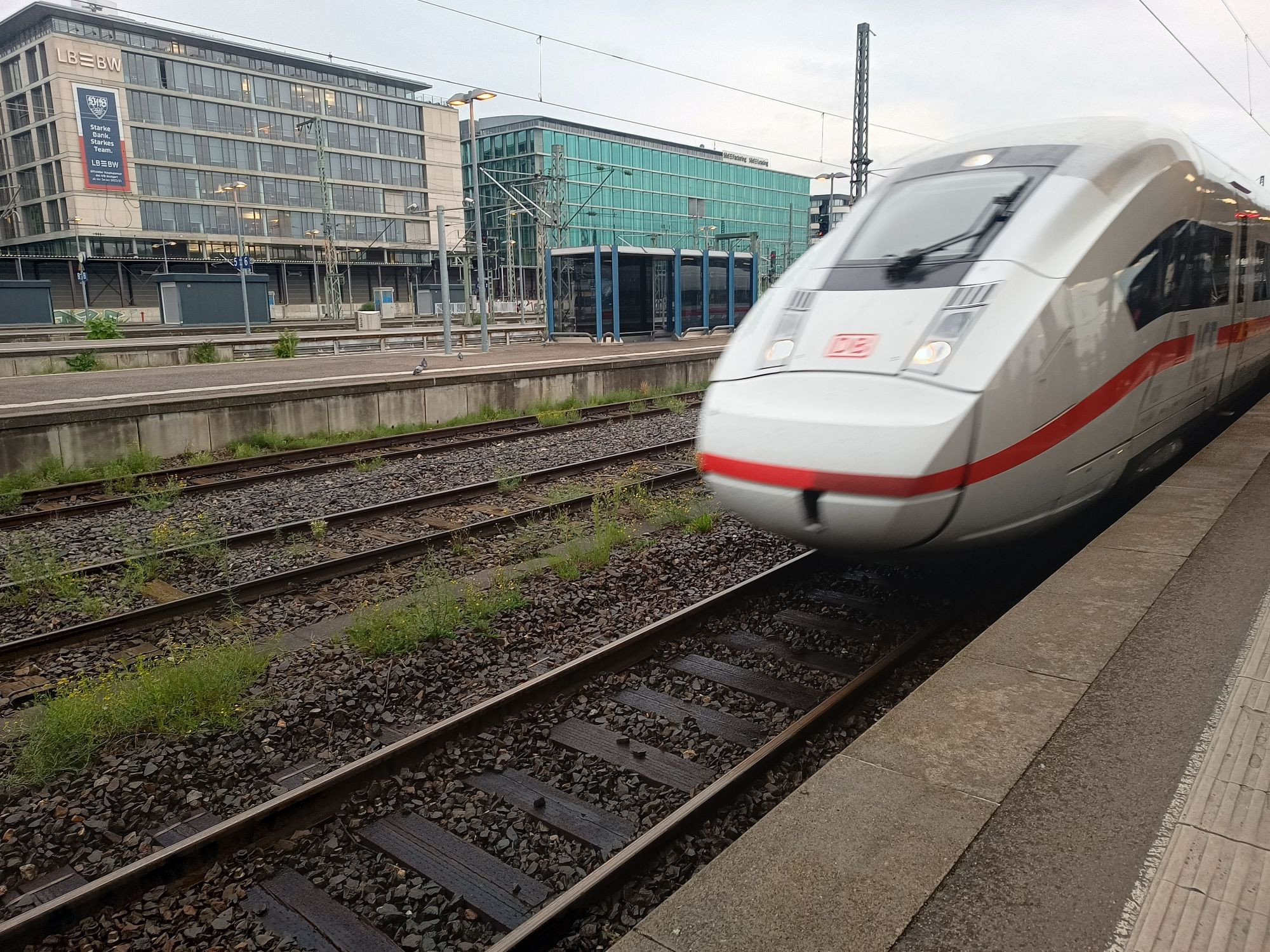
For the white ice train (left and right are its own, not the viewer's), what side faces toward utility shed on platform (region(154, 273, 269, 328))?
right

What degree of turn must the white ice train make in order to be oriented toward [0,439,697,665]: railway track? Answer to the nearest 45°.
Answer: approximately 45° to its right

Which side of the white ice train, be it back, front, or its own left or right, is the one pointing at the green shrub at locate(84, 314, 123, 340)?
right

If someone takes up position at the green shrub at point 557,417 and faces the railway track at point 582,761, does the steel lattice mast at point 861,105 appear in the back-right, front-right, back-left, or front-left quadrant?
back-left

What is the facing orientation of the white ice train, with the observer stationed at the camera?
facing the viewer and to the left of the viewer

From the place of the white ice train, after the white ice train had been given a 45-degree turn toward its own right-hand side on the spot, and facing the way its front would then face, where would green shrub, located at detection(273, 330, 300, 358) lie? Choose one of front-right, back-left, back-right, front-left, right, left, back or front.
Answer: front-right
